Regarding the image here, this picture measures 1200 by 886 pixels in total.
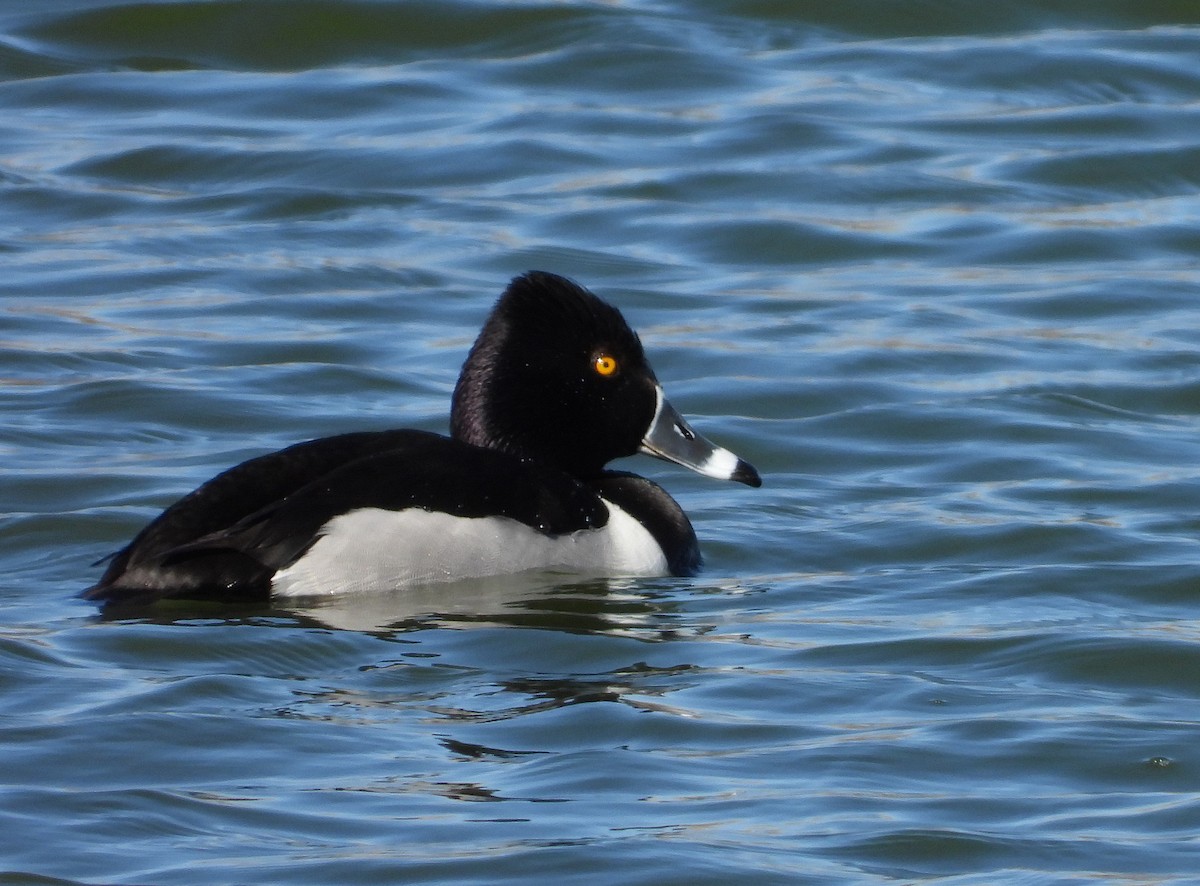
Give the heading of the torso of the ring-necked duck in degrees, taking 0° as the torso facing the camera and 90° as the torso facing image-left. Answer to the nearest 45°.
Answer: approximately 270°
